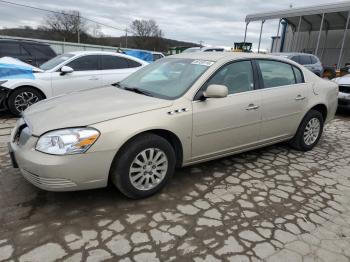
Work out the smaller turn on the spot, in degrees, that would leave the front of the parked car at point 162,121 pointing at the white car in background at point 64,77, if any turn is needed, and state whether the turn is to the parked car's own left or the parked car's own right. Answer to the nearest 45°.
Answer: approximately 90° to the parked car's own right

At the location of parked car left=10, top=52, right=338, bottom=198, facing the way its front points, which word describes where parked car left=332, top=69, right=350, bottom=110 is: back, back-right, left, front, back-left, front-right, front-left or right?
back

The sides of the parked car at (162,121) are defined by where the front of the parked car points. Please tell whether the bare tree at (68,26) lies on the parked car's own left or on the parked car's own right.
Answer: on the parked car's own right

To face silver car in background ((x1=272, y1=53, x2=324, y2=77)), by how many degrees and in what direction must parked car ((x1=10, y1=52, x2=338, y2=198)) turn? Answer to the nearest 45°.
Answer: approximately 180°

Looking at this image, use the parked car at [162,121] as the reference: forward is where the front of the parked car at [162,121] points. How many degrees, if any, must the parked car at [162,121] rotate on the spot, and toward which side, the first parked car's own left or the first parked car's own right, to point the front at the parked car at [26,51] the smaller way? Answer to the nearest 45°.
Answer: approximately 90° to the first parked car's own right

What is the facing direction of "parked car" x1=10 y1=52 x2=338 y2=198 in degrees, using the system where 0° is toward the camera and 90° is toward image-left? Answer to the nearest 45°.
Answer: approximately 45°

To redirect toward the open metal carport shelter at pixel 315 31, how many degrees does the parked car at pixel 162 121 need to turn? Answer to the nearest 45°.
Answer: approximately 180°
